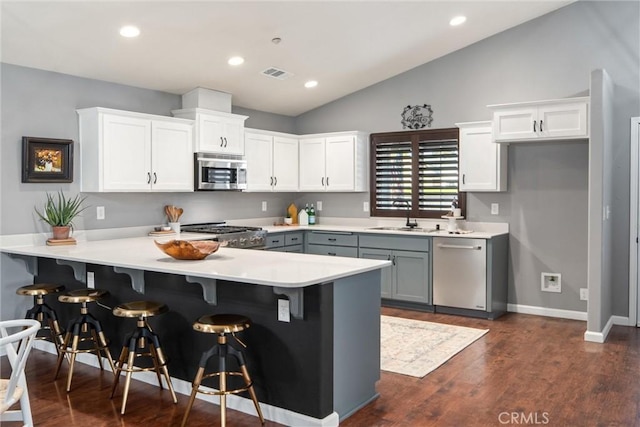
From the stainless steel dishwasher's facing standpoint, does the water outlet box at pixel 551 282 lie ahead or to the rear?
to the rear

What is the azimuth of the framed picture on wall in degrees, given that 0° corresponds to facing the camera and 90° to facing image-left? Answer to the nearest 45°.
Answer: approximately 315°

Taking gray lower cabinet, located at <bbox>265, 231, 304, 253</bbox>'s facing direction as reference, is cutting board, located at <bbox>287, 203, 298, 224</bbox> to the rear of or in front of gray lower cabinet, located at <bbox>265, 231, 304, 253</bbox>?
to the rear

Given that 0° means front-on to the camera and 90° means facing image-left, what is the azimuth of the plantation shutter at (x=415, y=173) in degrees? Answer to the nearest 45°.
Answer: approximately 45°
